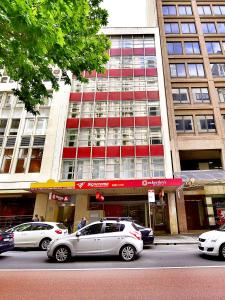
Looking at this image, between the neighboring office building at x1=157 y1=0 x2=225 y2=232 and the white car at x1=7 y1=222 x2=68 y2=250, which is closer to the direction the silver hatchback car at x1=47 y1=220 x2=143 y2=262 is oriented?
the white car

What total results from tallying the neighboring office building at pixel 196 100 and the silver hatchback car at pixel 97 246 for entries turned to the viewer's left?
1

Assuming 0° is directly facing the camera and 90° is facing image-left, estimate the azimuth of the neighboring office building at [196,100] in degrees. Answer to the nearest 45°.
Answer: approximately 0°

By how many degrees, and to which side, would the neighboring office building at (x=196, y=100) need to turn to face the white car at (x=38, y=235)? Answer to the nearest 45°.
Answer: approximately 45° to its right

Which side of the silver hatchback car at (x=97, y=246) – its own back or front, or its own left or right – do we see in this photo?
left

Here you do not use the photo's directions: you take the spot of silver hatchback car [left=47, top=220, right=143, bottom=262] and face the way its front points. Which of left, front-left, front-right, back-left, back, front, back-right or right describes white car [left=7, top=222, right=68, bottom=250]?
front-right

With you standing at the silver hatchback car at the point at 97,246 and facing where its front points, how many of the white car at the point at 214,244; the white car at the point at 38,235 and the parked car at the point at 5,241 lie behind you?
1

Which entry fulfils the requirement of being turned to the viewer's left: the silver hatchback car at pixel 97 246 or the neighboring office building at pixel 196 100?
the silver hatchback car

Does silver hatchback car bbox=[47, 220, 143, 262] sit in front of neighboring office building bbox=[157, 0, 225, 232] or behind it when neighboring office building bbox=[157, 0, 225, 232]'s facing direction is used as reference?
in front
